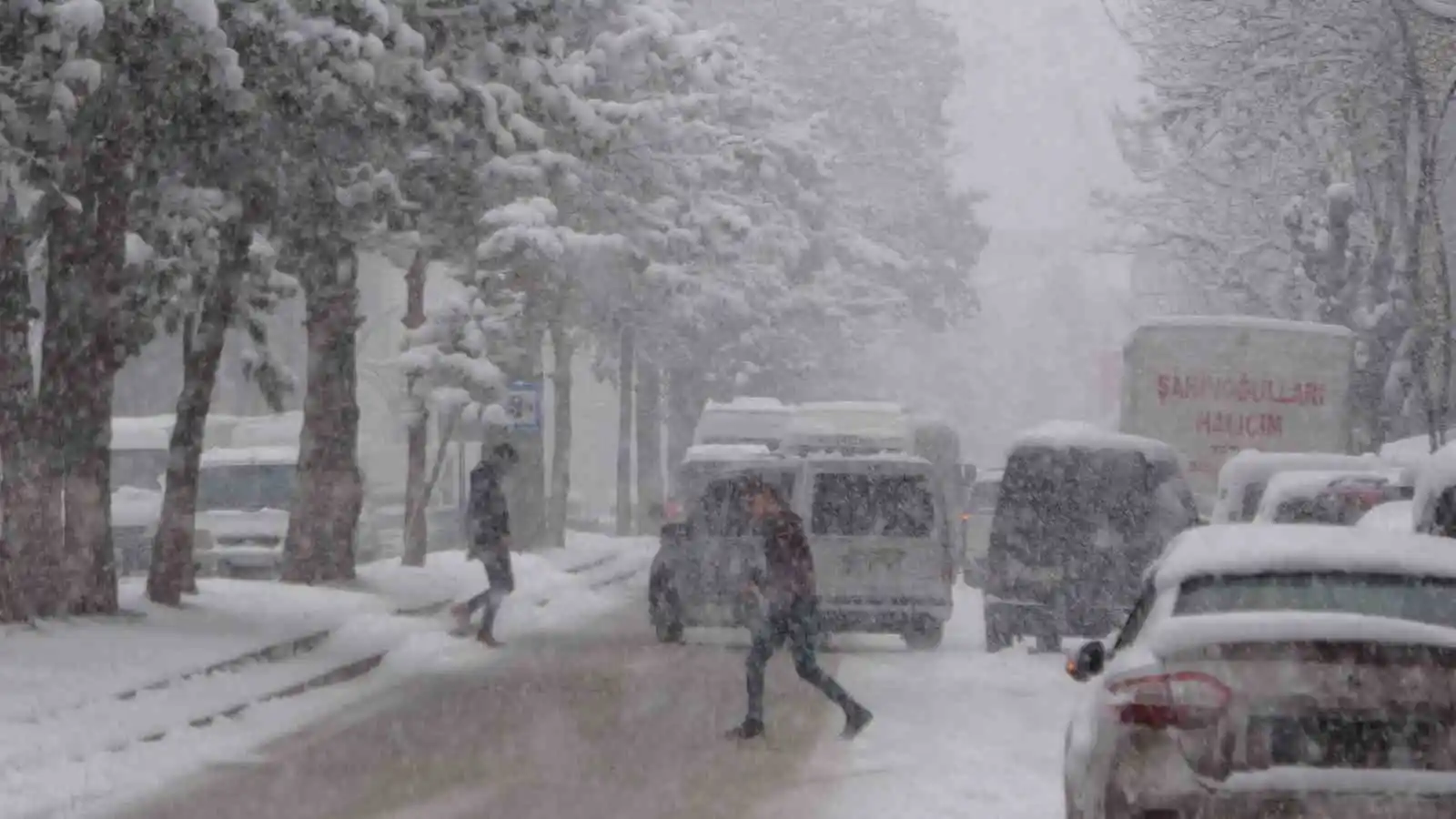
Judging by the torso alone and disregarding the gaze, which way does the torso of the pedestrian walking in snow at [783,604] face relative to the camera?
to the viewer's left

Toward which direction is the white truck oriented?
away from the camera

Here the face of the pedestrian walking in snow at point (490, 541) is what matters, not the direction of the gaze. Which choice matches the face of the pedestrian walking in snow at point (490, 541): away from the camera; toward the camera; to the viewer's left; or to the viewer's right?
to the viewer's right

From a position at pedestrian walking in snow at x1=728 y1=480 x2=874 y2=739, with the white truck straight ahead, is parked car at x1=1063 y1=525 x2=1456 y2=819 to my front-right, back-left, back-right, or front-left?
back-right

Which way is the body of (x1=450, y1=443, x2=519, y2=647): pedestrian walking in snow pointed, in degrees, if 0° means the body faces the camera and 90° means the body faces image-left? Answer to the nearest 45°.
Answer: approximately 270°

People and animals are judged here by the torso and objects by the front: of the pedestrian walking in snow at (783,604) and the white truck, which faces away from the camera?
the white truck

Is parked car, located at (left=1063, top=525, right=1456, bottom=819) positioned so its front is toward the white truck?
yes

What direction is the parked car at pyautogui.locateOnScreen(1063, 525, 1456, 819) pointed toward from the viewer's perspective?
away from the camera

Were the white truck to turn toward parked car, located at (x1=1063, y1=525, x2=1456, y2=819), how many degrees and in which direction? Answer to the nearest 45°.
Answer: approximately 180°

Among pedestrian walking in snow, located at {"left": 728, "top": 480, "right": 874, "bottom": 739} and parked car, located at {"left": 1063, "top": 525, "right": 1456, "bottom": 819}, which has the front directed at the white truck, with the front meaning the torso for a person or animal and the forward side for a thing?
the parked car

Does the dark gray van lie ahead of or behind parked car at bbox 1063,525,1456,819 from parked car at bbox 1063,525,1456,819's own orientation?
ahead
